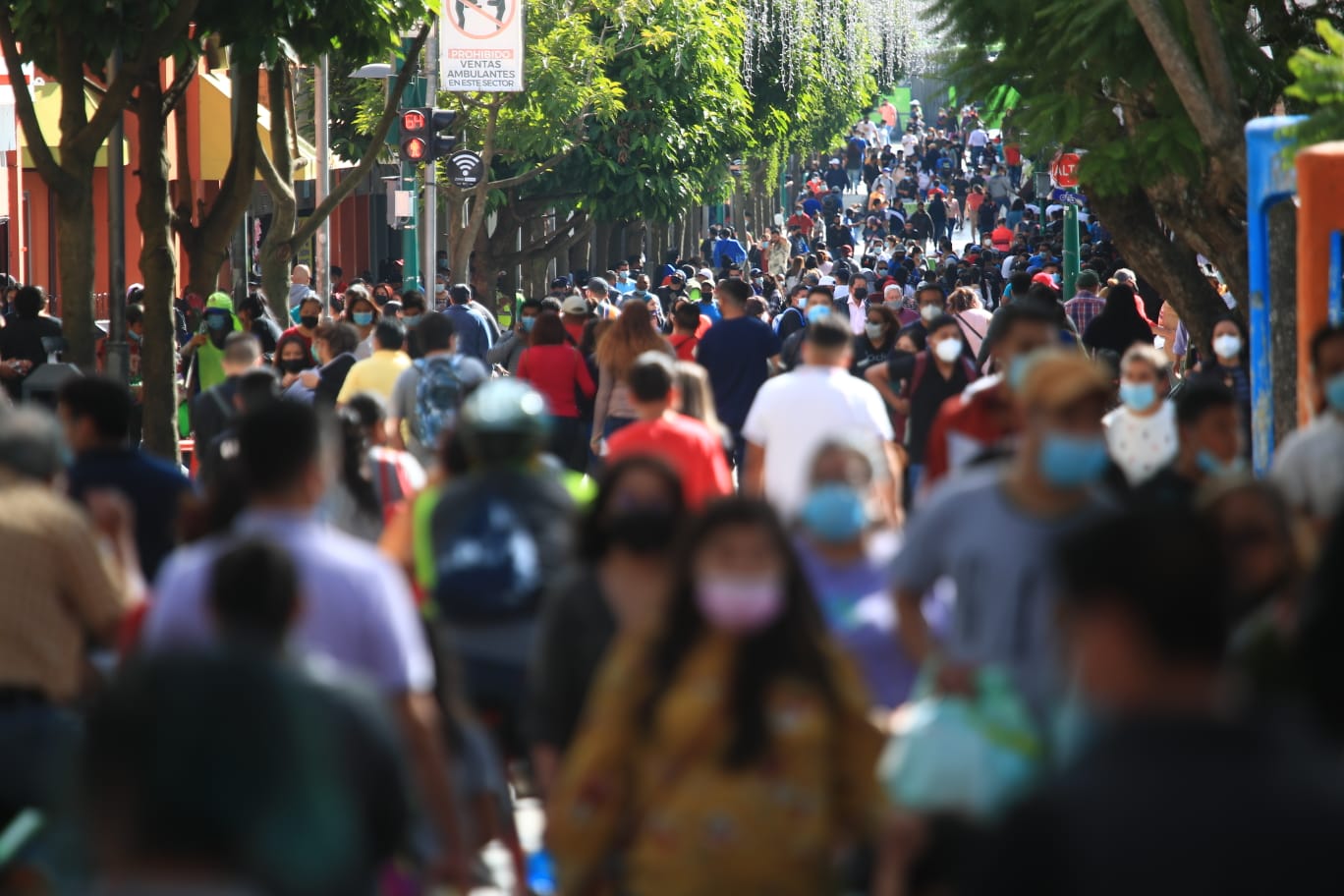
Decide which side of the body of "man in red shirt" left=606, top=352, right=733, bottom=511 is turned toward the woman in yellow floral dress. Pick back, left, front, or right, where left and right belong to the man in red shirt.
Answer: back

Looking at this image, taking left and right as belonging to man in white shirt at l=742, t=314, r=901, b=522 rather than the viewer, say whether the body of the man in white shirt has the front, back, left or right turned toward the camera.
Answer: back

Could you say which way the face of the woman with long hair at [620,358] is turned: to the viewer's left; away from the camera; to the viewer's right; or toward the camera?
away from the camera

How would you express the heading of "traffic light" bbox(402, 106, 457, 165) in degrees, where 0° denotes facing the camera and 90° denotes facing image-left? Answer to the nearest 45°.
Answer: approximately 0°

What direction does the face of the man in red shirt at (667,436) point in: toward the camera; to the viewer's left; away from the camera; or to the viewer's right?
away from the camera

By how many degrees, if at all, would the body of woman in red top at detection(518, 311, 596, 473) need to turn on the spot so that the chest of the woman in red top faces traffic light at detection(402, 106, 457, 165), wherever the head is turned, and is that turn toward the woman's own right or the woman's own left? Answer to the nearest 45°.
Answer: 0° — they already face it

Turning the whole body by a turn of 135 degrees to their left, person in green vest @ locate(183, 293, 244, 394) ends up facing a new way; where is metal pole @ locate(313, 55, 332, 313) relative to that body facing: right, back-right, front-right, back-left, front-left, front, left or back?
front-left

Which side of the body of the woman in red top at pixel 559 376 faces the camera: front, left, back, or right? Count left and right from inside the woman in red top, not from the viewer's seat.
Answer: back

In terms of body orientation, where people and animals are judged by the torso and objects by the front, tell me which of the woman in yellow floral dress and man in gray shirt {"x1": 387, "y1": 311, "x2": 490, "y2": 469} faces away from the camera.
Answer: the man in gray shirt

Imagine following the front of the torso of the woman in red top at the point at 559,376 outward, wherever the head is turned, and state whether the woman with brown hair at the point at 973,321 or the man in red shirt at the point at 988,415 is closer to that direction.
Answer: the woman with brown hair

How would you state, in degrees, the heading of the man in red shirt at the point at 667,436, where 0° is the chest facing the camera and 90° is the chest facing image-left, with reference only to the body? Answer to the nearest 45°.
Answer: approximately 180°

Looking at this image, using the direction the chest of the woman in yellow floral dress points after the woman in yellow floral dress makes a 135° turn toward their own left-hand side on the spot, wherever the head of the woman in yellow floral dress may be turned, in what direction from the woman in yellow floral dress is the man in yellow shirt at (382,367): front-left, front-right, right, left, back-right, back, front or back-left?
front-left
